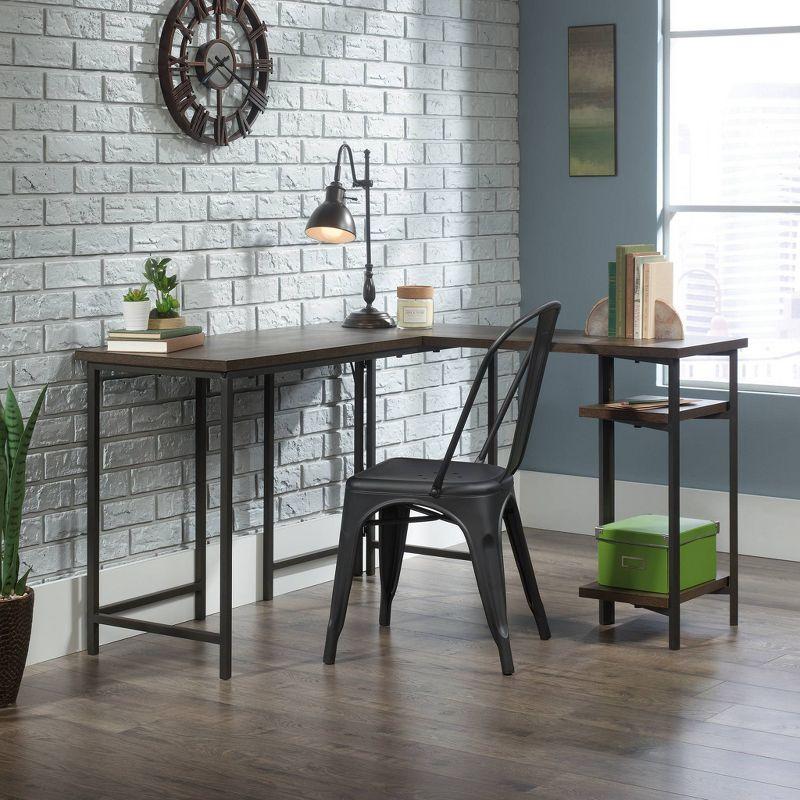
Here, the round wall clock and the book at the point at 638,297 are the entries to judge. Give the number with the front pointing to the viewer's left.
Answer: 0

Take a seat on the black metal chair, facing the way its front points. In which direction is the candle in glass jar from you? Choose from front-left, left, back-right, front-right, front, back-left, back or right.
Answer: right

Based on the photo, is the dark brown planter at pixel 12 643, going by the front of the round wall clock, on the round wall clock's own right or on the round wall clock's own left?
on the round wall clock's own right

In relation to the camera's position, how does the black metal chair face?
facing to the left of the viewer

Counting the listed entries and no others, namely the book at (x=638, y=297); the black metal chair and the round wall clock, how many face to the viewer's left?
1

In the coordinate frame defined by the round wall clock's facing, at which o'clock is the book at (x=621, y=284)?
The book is roughly at 11 o'clock from the round wall clock.

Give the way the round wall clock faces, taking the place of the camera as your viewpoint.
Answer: facing the viewer and to the right of the viewer
